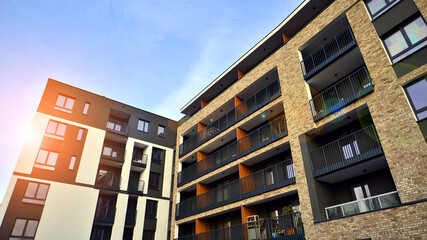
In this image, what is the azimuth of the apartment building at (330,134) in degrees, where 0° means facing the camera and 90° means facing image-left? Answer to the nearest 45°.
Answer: approximately 45°

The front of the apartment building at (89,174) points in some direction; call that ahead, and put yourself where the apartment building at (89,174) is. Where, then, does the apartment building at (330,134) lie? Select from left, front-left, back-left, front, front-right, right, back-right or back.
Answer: front

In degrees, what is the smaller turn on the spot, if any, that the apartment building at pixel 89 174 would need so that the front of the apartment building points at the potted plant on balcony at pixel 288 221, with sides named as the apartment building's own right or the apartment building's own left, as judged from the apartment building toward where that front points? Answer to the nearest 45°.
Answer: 0° — it already faces it

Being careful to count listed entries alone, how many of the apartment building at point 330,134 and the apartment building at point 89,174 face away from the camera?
0

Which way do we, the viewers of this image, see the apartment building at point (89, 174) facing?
facing the viewer and to the right of the viewer
